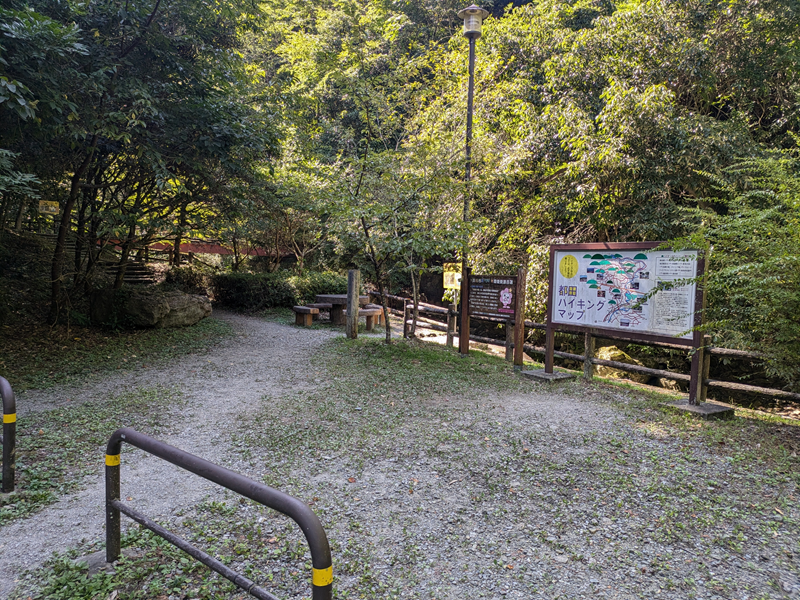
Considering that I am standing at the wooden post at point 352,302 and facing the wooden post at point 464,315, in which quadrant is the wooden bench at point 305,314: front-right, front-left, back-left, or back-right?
back-left

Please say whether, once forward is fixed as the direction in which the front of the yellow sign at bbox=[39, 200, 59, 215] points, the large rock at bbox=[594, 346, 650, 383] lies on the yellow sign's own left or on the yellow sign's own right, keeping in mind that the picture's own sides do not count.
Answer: on the yellow sign's own left

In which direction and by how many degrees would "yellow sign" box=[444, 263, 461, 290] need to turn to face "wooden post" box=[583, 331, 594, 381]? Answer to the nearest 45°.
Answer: approximately 45° to its left

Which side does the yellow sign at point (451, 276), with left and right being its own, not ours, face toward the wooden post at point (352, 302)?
right

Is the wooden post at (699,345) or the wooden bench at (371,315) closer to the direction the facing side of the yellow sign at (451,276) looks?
the wooden post

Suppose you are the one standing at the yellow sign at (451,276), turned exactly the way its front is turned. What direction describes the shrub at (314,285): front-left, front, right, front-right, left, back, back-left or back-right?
back-right

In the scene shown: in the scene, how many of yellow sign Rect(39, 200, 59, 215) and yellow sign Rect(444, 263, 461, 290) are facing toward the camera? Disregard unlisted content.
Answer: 2

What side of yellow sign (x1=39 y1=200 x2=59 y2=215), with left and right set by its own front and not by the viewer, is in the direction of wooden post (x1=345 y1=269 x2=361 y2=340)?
left

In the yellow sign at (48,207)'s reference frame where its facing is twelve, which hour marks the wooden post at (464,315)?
The wooden post is roughly at 10 o'clock from the yellow sign.

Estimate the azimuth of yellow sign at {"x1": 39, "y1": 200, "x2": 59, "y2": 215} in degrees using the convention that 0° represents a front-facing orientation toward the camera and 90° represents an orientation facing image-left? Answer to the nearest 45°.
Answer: approximately 0°

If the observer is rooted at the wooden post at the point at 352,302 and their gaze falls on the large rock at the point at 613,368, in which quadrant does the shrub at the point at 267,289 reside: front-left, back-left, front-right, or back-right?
back-left
